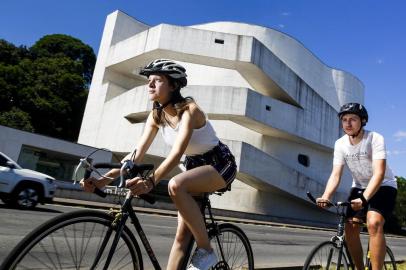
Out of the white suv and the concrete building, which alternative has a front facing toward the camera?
the concrete building

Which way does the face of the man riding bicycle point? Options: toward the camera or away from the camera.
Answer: toward the camera

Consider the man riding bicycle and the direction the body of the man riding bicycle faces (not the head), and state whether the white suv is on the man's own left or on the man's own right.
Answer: on the man's own right

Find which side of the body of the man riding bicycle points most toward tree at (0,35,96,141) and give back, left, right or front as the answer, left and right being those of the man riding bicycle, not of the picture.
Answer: right

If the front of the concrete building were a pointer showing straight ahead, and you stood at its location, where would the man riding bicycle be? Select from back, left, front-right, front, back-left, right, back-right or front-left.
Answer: front

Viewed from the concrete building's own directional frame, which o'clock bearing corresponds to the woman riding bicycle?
The woman riding bicycle is roughly at 12 o'clock from the concrete building.

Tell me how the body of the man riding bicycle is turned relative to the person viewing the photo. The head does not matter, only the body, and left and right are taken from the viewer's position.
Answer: facing the viewer and to the left of the viewer

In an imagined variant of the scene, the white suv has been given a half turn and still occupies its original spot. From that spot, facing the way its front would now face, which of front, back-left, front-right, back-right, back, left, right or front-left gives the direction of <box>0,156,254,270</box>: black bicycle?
left

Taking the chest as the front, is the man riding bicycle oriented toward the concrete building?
no

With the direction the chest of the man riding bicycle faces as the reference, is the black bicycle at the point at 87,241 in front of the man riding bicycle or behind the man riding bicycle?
in front

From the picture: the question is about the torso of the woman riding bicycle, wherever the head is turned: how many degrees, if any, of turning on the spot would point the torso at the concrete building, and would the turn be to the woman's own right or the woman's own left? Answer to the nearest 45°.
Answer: approximately 135° to the woman's own right

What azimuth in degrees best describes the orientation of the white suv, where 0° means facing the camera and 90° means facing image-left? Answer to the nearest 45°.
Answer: approximately 270°

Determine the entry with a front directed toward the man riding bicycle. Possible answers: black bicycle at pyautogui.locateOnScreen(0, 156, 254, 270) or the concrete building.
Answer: the concrete building

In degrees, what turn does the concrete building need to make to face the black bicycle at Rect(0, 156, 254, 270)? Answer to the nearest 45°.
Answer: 0° — it already faces it

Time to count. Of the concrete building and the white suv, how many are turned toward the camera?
1

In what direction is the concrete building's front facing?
toward the camera

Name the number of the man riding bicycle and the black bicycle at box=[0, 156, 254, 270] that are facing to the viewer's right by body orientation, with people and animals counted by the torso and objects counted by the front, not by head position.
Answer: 0

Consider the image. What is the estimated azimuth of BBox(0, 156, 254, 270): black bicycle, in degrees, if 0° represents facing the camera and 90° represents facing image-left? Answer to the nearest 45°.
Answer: approximately 45°
